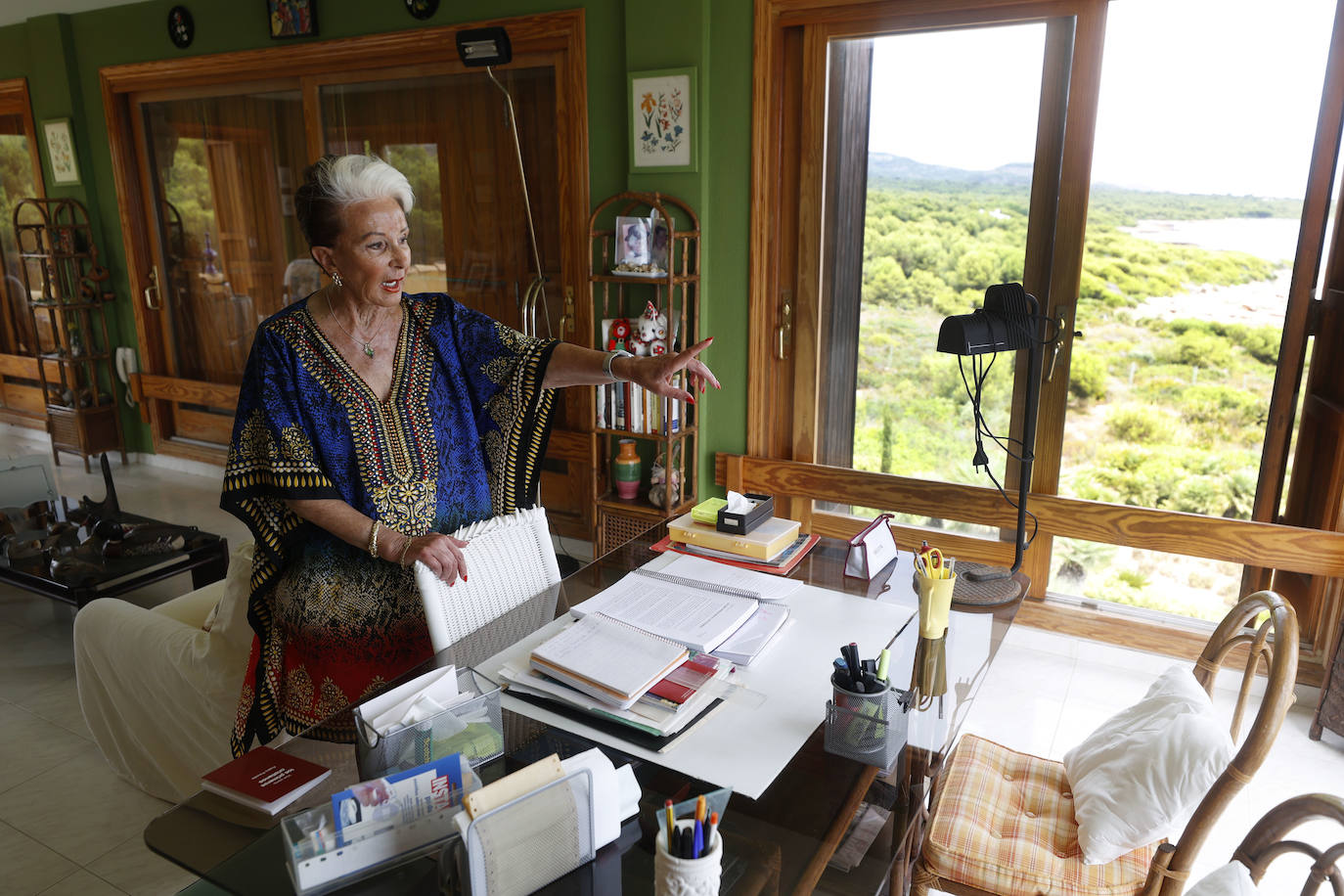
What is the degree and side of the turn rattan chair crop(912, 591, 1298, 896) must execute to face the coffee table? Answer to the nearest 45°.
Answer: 0° — it already faces it

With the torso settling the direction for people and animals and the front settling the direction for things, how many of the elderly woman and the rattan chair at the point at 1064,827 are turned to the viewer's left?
1

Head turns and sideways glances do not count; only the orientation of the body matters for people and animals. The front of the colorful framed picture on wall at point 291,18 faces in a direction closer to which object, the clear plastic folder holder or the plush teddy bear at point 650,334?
the clear plastic folder holder

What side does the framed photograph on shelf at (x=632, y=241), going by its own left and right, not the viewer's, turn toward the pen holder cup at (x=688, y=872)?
front

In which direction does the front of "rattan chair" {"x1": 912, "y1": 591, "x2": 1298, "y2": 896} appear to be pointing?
to the viewer's left

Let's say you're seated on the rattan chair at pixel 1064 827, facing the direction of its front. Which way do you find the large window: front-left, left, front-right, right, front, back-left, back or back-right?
right

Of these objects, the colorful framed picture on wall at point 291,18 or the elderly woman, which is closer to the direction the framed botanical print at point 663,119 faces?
the elderly woman

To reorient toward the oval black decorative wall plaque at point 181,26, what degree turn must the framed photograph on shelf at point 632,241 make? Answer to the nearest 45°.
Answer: approximately 135° to its right
